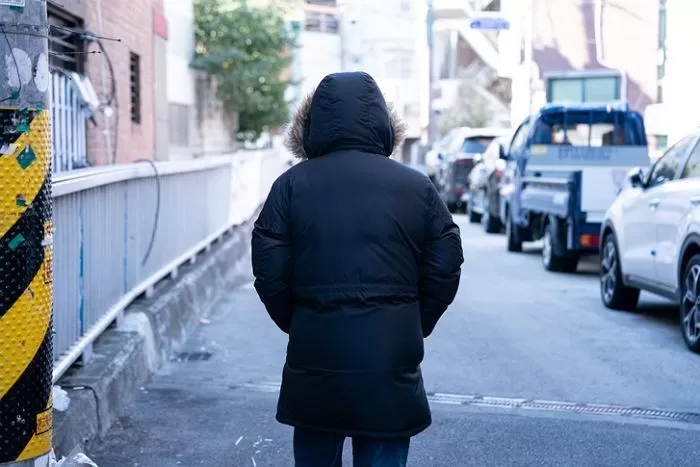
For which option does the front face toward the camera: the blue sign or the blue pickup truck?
the blue sign

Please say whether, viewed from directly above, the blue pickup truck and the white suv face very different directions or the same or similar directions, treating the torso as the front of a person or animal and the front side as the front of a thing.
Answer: same or similar directions

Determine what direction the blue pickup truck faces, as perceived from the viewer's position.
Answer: facing away from the viewer and to the left of the viewer

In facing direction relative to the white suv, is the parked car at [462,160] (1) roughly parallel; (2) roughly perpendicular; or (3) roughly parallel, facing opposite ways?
roughly parallel

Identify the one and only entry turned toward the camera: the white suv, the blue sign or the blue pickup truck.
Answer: the blue sign

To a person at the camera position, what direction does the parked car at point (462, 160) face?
facing away from the viewer and to the left of the viewer

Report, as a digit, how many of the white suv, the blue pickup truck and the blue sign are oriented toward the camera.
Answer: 1

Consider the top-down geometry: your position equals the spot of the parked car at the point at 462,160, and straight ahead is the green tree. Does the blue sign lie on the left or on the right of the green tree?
right

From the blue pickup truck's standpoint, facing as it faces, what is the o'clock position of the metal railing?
The metal railing is roughly at 8 o'clock from the blue pickup truck.

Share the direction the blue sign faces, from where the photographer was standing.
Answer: facing the viewer

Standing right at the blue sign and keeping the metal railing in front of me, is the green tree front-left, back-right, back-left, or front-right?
front-right

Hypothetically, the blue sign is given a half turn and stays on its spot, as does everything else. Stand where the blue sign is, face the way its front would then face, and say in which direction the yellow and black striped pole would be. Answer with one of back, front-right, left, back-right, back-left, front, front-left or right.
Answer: back
